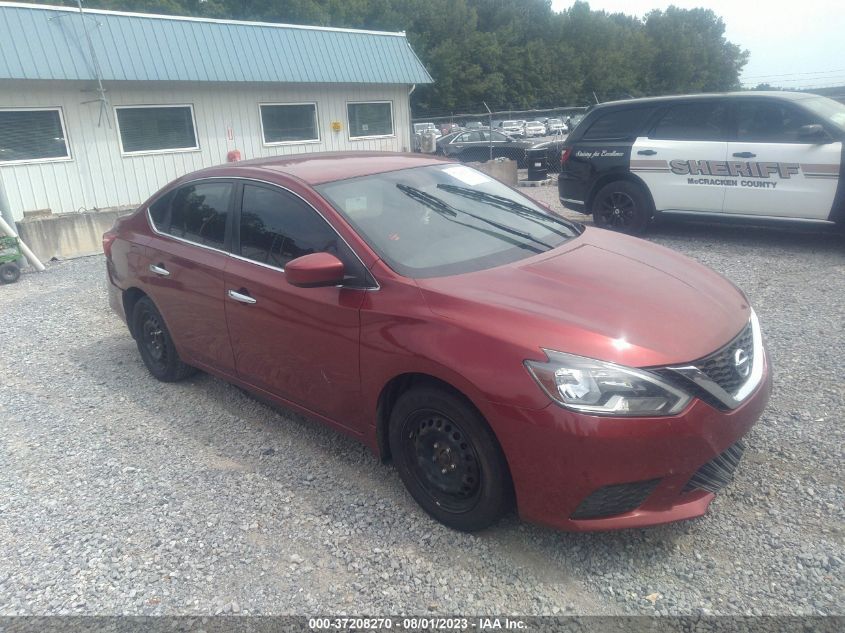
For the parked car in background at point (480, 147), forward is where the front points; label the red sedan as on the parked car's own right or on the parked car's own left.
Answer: on the parked car's own right

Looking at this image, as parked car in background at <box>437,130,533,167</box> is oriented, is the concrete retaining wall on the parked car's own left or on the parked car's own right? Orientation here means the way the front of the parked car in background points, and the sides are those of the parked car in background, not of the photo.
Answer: on the parked car's own right

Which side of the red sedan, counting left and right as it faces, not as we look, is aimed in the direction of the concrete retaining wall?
back

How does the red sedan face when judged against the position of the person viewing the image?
facing the viewer and to the right of the viewer

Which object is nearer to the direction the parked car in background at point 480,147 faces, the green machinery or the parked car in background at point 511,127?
the parked car in background

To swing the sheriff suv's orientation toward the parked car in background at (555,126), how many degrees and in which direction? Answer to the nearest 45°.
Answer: approximately 90° to its left

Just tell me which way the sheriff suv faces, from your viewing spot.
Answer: facing to the right of the viewer

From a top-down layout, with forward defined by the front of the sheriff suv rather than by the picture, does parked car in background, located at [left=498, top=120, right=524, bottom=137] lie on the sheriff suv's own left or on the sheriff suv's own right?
on the sheriff suv's own left
